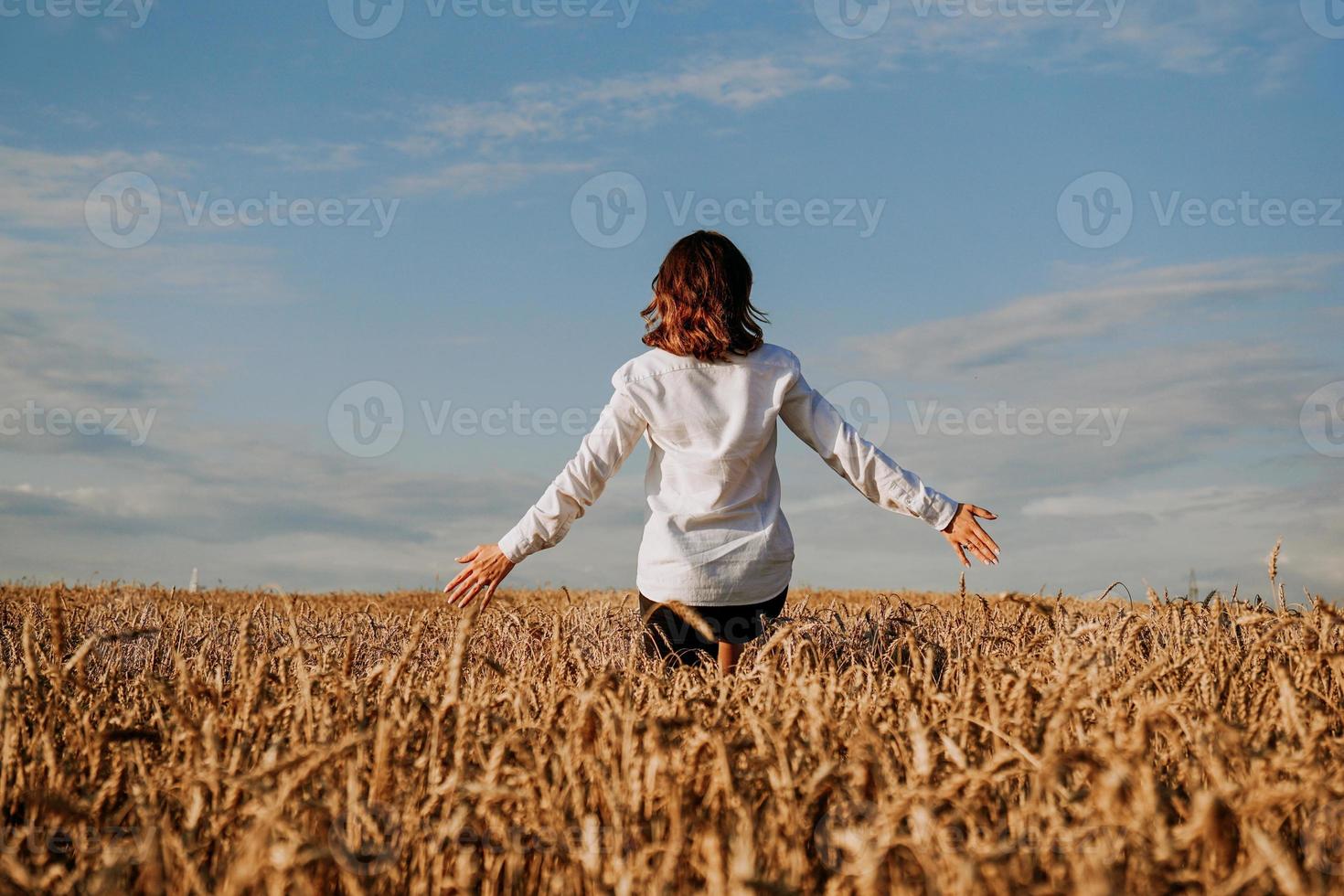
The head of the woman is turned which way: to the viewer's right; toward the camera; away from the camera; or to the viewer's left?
away from the camera

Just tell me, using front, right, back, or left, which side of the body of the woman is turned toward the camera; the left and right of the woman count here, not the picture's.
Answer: back
